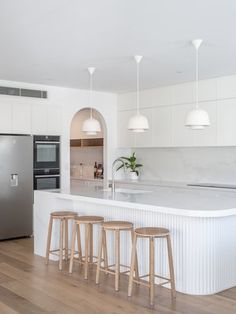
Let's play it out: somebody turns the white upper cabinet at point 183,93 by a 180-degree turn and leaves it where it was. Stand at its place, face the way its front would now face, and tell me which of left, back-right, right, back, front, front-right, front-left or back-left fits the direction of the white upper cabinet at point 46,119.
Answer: back-left

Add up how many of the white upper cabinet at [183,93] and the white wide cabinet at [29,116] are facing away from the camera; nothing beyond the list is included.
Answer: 0

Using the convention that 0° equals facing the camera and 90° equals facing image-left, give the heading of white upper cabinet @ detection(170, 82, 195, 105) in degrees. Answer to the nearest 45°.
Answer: approximately 45°

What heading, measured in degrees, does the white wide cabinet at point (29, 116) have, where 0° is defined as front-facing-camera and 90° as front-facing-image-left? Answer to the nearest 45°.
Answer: approximately 315°

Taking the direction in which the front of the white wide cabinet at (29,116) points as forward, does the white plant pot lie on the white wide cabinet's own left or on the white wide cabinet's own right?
on the white wide cabinet's own left

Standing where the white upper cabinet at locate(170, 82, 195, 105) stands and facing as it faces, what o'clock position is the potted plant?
The potted plant is roughly at 3 o'clock from the white upper cabinet.
